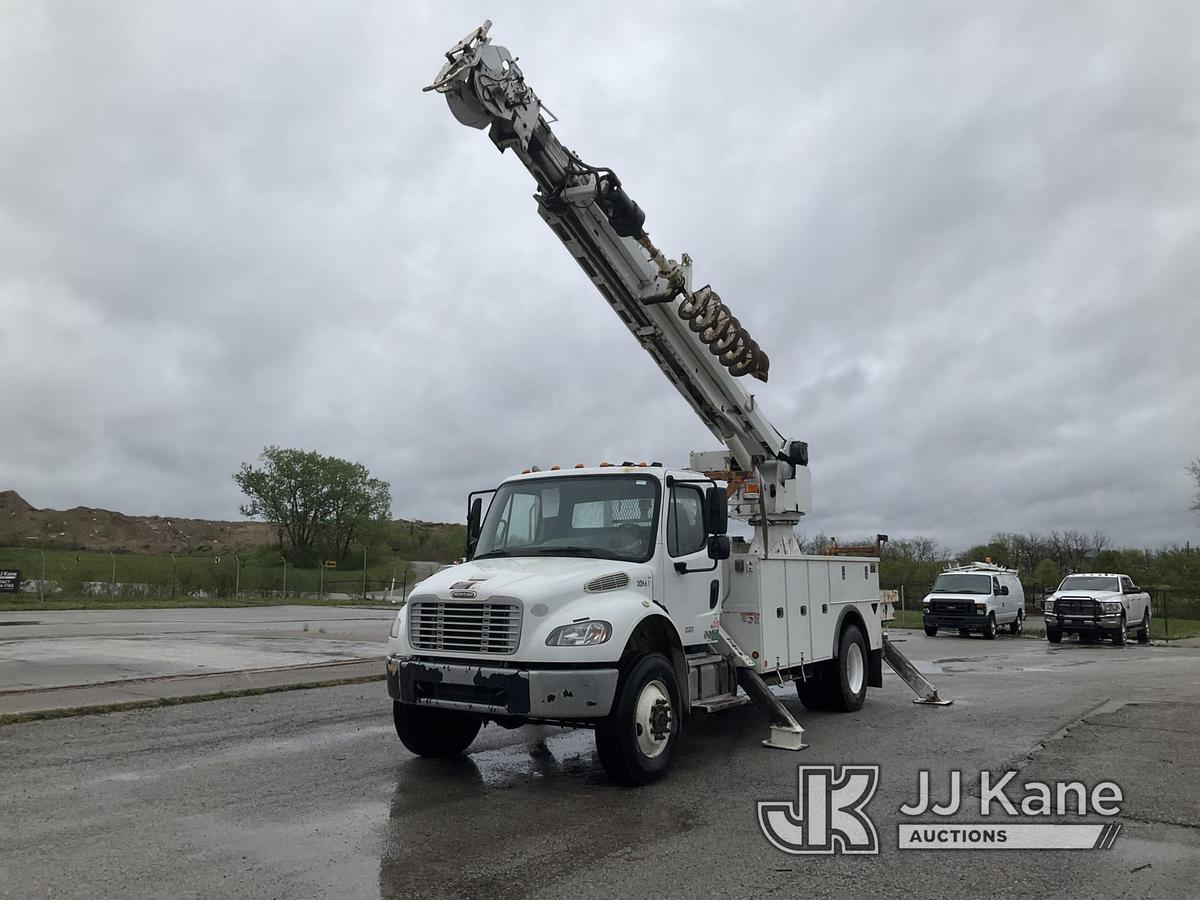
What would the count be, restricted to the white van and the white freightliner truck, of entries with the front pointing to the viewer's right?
0

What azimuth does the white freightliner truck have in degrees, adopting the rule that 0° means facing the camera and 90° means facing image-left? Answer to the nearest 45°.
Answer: approximately 45°

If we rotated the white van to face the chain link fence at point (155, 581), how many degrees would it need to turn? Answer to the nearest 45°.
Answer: approximately 45° to its right

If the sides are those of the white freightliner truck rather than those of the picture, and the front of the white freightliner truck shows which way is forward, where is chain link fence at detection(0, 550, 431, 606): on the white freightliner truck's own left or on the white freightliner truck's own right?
on the white freightliner truck's own right

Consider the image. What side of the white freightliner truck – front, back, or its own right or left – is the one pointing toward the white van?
back

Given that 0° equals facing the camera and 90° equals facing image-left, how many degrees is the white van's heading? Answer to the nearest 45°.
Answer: approximately 45°
